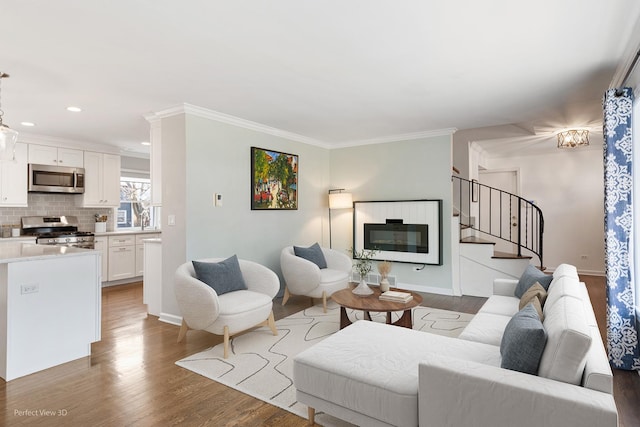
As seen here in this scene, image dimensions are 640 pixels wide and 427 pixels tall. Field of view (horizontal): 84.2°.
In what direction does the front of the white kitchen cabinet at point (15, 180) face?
toward the camera

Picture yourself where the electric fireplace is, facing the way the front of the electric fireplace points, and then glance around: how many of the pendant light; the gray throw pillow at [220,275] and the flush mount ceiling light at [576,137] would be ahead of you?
2

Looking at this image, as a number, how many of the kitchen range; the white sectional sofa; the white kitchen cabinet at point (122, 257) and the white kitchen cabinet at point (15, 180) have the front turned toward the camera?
3

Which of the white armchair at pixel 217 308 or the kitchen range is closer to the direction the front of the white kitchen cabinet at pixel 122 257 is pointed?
the white armchair

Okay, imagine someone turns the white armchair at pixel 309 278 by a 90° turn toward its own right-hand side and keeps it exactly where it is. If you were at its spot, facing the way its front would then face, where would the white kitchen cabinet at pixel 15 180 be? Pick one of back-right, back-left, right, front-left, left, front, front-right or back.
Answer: front-right

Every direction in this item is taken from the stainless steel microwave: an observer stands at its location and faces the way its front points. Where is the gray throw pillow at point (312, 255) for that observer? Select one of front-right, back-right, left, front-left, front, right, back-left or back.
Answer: front-left

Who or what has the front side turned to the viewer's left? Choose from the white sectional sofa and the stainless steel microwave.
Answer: the white sectional sofa

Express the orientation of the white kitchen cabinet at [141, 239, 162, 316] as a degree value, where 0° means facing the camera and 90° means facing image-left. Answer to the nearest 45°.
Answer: approximately 45°

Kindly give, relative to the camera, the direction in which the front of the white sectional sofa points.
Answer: facing to the left of the viewer

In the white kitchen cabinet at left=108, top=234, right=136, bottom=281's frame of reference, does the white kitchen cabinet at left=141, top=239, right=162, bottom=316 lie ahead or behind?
ahead

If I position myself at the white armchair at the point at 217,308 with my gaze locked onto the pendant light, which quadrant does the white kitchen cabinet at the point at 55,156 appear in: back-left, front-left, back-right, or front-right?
front-right
